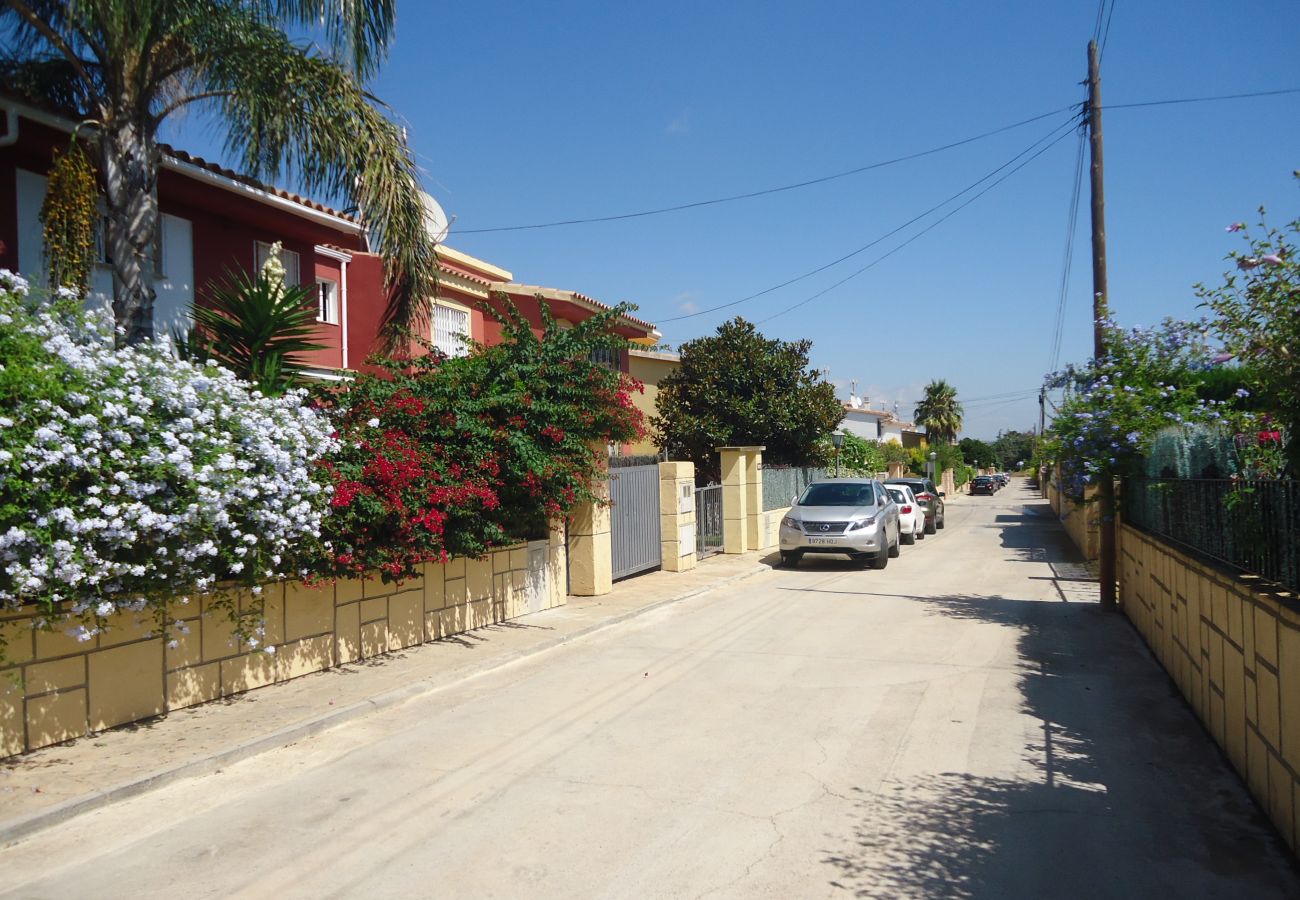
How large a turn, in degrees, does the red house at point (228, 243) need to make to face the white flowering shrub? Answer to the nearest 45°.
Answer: approximately 45° to its right

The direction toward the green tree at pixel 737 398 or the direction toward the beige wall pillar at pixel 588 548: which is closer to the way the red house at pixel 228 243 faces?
the beige wall pillar

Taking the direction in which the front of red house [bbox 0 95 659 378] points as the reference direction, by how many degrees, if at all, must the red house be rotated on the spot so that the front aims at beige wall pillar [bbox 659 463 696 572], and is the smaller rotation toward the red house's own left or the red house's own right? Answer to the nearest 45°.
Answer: approximately 45° to the red house's own left

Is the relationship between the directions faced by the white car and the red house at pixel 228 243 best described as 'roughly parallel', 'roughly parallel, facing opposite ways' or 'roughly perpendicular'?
roughly perpendicular

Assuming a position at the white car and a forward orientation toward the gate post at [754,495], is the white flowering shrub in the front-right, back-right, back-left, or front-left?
front-left

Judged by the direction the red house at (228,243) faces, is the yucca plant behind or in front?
in front

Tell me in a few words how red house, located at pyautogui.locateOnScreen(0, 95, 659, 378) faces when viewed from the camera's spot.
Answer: facing the viewer and to the right of the viewer

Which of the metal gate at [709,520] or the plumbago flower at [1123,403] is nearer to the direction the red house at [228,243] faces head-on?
the plumbago flower

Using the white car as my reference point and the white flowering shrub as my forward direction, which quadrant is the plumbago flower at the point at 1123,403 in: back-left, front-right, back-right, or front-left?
front-left
